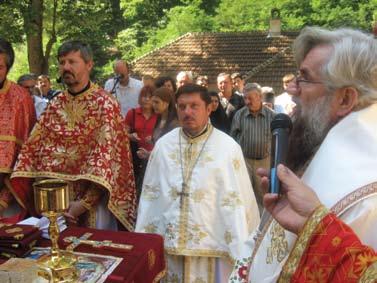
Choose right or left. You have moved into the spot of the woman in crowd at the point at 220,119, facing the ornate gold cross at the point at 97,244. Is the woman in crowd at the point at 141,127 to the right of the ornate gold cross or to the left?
right

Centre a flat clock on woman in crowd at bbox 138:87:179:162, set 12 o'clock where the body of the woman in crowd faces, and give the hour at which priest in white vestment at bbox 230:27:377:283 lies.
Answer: The priest in white vestment is roughly at 10 o'clock from the woman in crowd.

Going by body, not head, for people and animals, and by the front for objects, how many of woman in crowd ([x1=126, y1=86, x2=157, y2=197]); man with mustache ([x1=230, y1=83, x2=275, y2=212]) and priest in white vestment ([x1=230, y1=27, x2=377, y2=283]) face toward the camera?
2

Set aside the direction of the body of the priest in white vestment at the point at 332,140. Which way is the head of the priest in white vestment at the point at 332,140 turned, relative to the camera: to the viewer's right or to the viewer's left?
to the viewer's left

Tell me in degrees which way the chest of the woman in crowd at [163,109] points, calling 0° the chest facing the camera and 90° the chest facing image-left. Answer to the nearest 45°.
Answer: approximately 45°

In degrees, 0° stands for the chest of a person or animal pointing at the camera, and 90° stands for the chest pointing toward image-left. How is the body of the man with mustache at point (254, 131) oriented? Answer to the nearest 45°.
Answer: approximately 0°

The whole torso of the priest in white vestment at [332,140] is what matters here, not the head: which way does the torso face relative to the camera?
to the viewer's left

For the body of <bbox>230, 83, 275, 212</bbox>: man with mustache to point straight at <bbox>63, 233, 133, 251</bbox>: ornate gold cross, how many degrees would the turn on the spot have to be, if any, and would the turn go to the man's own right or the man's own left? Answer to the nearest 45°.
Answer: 0° — they already face it
